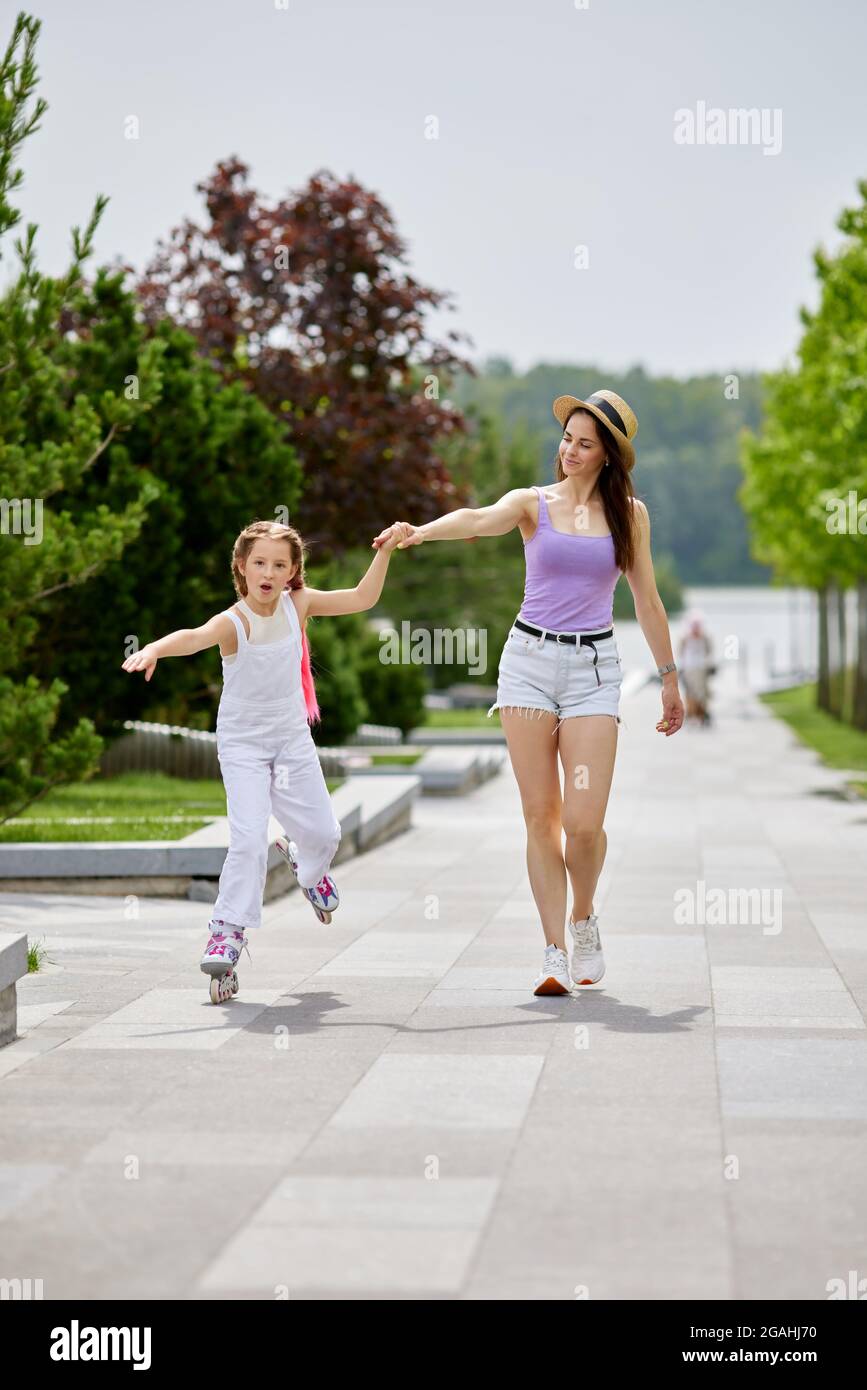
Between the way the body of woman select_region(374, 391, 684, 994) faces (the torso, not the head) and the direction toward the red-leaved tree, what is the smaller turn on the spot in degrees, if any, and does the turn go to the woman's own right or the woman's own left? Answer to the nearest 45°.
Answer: approximately 180°

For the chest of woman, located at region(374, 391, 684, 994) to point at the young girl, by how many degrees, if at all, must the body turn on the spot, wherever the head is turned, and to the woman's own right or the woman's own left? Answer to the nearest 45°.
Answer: approximately 90° to the woman's own right

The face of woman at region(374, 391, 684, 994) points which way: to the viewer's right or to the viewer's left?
to the viewer's left

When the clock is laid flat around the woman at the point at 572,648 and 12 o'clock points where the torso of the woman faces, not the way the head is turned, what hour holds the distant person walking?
The distant person walking is roughly at 6 o'clock from the woman.

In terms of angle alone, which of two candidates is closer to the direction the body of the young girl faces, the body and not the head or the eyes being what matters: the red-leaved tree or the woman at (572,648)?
the woman

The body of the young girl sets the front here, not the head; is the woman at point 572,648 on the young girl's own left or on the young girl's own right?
on the young girl's own left

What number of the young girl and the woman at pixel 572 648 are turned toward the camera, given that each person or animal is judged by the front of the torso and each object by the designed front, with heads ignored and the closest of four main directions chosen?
2

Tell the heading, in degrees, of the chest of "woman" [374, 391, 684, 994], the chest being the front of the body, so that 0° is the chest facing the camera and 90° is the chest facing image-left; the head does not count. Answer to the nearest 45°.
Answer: approximately 0°

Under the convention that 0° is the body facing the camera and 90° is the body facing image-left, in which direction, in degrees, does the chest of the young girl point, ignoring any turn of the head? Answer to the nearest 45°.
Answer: approximately 0°

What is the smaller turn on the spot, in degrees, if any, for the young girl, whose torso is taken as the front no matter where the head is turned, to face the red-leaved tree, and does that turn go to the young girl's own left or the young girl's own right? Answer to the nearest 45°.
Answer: approximately 180°

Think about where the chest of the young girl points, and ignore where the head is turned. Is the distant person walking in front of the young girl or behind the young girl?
behind
